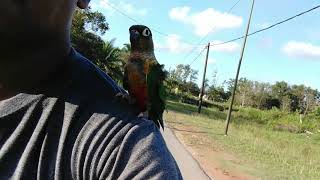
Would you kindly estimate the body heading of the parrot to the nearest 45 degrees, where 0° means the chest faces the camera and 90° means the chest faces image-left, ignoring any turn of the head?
approximately 45°

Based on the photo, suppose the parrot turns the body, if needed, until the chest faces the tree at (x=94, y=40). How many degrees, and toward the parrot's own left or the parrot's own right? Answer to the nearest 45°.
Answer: approximately 135° to the parrot's own right
